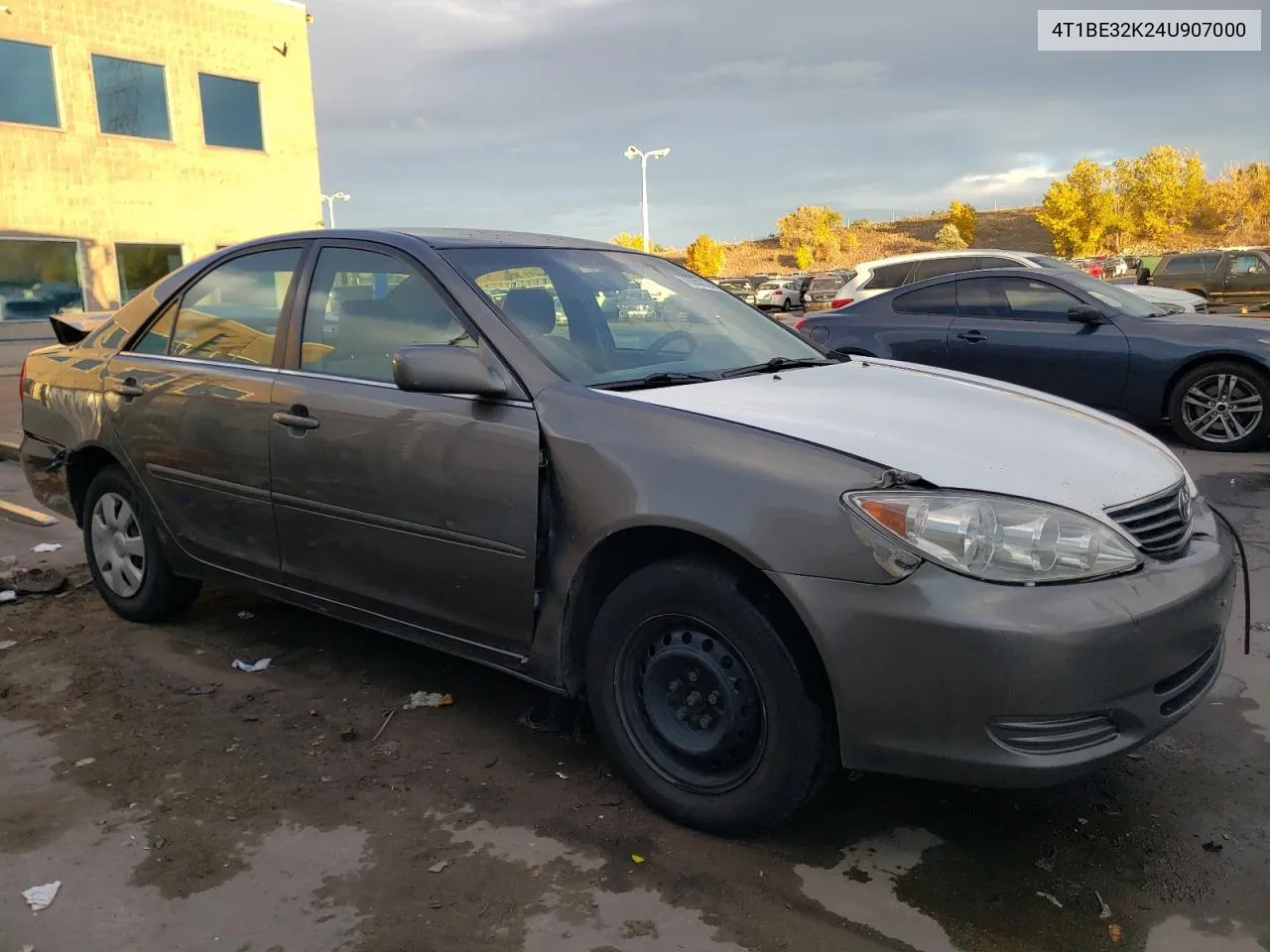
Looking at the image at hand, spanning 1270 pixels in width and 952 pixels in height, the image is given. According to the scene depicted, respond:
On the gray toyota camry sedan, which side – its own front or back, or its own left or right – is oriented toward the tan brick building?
back

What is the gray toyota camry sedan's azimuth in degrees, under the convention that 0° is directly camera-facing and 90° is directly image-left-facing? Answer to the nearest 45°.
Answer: approximately 315°

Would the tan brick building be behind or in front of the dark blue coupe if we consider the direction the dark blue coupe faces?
behind

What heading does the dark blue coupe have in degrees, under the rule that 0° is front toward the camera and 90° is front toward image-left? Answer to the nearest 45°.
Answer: approximately 270°

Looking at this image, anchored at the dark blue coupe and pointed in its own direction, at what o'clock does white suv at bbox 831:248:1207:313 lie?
The white suv is roughly at 8 o'clock from the dark blue coupe.

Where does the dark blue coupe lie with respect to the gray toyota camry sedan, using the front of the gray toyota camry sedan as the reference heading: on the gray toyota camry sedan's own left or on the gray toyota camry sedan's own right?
on the gray toyota camry sedan's own left

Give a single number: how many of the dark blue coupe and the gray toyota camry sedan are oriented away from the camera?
0

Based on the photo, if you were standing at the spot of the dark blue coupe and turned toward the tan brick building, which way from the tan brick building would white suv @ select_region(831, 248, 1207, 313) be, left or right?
right
